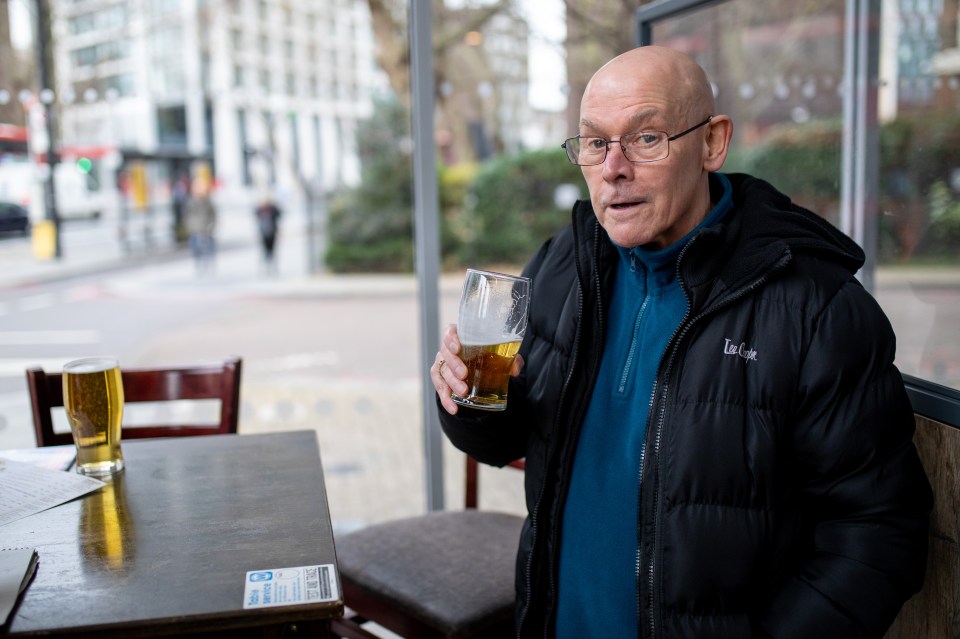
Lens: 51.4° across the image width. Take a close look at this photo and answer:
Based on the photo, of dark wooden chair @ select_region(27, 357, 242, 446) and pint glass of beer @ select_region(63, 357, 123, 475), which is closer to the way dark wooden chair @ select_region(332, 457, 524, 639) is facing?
the pint glass of beer

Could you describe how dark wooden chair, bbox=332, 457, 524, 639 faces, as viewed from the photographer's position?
facing the viewer and to the left of the viewer

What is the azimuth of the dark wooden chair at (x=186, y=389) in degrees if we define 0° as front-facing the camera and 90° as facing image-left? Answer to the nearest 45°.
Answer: approximately 0°

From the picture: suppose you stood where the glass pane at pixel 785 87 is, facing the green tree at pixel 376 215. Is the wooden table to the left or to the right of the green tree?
left

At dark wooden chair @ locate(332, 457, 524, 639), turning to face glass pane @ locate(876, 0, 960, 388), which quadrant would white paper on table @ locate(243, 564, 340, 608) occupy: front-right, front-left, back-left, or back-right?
back-right

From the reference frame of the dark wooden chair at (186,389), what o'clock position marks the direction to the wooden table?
The wooden table is roughly at 12 o'clock from the dark wooden chair.
